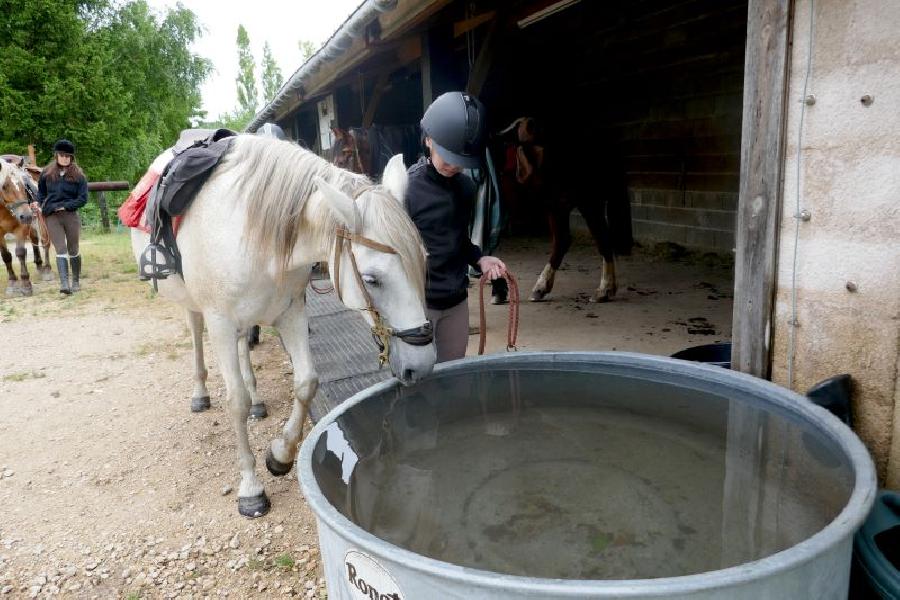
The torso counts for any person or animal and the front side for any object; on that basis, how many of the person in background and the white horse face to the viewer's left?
0

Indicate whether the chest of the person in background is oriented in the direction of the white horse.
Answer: yes

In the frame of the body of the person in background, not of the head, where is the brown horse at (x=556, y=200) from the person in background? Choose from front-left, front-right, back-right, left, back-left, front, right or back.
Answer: front-left

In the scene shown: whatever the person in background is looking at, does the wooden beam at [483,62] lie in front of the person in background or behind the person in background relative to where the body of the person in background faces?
in front

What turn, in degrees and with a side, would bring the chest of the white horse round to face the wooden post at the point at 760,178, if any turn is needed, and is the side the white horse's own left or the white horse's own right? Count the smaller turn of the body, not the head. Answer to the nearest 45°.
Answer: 0° — it already faces it

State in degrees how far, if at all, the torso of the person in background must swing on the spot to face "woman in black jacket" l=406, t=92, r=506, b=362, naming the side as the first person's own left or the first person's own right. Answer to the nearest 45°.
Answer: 0° — they already face them

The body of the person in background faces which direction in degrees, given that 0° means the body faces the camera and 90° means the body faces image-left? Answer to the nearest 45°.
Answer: approximately 0°

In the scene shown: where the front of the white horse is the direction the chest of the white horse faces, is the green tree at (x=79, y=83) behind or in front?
behind

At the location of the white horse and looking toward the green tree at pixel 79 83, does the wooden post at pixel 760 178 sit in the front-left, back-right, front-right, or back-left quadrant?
back-right

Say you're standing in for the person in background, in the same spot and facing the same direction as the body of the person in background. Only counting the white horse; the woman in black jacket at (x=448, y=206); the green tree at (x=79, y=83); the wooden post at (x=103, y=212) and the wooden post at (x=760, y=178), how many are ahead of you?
3

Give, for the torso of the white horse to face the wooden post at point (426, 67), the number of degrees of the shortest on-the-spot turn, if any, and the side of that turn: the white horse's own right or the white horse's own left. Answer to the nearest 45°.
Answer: approximately 90° to the white horse's own left

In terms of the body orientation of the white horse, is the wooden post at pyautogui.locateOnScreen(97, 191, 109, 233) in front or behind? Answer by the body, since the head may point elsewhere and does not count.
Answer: behind
